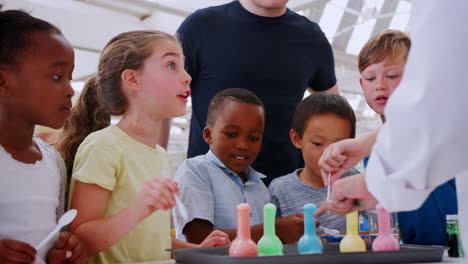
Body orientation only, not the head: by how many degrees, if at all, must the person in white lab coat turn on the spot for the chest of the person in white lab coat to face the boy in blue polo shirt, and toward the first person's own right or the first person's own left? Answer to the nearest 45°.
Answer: approximately 45° to the first person's own right

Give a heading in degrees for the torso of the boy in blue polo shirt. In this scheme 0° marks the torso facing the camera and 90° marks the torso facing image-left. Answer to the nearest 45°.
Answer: approximately 315°

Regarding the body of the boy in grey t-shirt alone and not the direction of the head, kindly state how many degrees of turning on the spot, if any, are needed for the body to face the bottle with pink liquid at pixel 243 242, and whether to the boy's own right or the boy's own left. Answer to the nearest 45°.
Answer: approximately 45° to the boy's own right

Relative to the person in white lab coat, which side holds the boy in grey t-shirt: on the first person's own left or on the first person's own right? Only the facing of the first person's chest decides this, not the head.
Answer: on the first person's own right

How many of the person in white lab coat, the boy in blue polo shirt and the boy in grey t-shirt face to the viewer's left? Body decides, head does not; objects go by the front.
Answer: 1

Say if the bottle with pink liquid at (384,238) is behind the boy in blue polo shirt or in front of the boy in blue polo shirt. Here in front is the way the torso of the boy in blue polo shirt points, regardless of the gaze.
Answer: in front

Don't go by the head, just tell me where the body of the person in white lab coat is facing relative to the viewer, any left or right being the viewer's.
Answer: facing to the left of the viewer

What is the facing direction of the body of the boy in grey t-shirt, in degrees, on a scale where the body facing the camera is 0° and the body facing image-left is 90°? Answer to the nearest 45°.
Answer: approximately 315°

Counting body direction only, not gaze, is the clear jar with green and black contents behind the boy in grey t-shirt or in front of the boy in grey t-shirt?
in front
